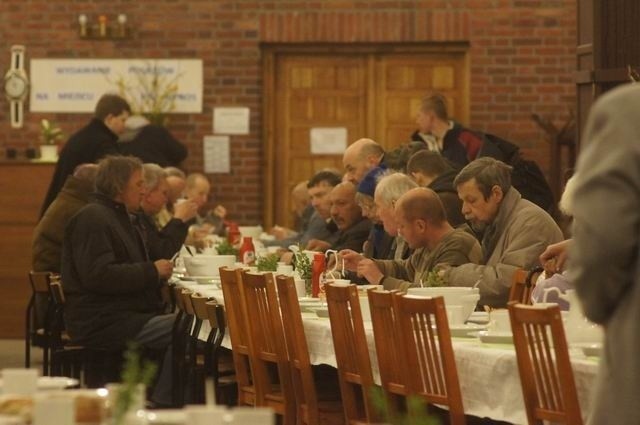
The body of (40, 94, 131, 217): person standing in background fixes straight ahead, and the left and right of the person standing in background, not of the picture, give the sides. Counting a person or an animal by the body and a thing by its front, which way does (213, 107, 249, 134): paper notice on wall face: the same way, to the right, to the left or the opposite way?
to the right

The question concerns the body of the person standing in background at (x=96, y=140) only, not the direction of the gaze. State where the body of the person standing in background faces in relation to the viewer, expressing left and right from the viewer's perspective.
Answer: facing to the right of the viewer

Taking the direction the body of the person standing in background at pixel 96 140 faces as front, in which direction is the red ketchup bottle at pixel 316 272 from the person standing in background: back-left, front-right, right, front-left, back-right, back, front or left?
right

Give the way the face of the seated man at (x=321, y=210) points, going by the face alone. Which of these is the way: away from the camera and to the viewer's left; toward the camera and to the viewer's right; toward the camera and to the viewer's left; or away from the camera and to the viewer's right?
toward the camera and to the viewer's left

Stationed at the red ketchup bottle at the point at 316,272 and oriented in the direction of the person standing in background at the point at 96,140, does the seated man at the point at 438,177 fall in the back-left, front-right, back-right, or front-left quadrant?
front-right

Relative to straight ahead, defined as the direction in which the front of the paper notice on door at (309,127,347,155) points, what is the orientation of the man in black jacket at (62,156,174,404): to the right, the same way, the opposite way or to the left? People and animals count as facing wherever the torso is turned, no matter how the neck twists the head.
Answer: to the left

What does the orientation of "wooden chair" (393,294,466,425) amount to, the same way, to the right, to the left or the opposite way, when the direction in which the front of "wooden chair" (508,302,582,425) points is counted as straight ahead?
the same way

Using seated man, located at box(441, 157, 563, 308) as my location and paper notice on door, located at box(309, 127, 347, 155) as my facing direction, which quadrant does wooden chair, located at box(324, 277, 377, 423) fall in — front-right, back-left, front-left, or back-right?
back-left

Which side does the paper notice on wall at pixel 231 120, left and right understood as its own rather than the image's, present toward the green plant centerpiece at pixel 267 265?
front

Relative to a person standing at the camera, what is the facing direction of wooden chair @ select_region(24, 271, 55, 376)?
facing away from the viewer and to the right of the viewer

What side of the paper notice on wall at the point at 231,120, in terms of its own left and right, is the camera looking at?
front

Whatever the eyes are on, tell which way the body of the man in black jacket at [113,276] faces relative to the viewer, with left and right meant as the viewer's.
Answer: facing to the right of the viewer

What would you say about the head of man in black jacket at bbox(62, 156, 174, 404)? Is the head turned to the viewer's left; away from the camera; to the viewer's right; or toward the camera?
to the viewer's right

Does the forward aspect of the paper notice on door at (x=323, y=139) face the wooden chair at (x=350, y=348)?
yes

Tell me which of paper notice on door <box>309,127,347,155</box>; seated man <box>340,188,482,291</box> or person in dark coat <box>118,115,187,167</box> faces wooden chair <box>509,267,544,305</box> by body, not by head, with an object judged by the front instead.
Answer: the paper notice on door

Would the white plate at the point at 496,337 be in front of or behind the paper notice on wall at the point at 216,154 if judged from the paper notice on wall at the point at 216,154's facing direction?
in front

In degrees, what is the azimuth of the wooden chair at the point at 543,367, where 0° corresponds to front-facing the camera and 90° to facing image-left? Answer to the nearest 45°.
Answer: approximately 225°
